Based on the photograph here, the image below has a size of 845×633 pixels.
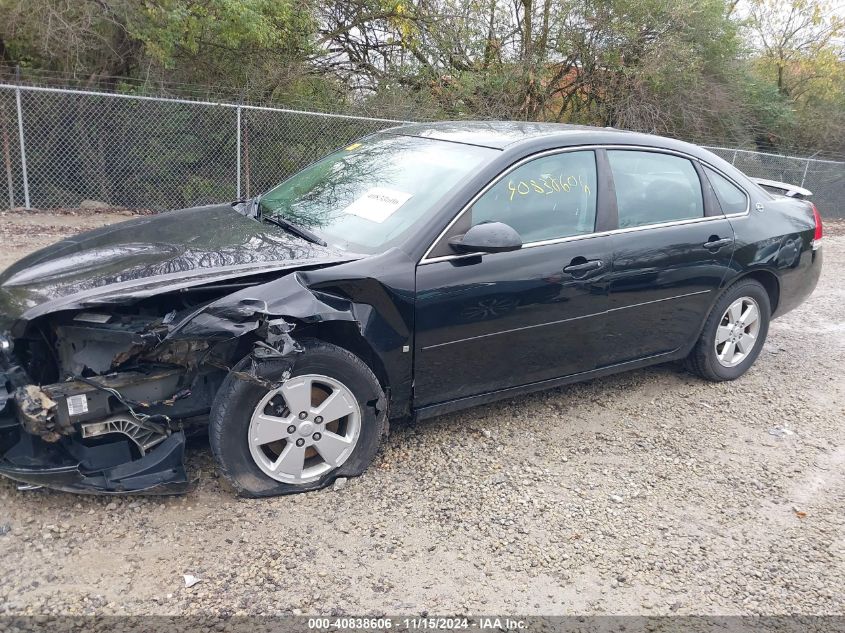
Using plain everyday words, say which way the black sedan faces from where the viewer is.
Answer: facing the viewer and to the left of the viewer

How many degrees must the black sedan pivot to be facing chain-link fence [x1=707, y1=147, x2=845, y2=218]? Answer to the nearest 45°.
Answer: approximately 180°

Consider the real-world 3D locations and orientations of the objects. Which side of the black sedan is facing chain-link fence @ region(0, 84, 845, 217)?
right
